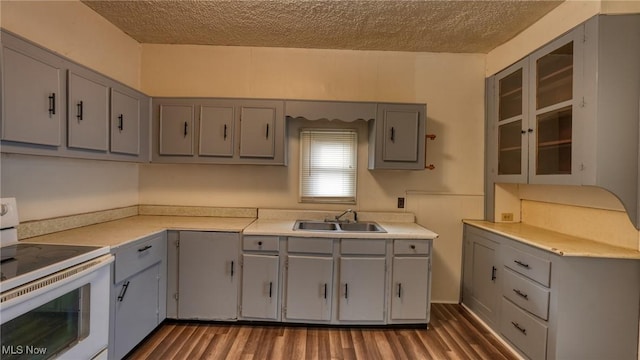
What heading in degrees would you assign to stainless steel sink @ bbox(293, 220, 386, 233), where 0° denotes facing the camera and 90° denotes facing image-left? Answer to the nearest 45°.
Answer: approximately 0°

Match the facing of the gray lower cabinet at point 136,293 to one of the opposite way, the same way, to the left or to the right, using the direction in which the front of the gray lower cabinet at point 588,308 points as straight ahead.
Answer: the opposite way

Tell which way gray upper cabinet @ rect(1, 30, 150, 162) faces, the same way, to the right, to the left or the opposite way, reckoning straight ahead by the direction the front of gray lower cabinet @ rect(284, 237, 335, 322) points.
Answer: to the left

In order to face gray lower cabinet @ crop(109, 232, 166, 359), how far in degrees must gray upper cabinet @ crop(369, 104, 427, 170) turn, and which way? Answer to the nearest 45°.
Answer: approximately 45° to its right

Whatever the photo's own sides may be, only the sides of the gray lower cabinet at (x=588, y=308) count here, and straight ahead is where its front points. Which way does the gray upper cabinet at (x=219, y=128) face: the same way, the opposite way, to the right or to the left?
to the left

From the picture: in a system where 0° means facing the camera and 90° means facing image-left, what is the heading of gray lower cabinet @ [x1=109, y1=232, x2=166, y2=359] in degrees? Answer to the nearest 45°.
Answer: approximately 315°

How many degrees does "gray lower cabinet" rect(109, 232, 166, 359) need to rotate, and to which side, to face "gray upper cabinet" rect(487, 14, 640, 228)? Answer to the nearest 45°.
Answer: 0° — it already faces it
